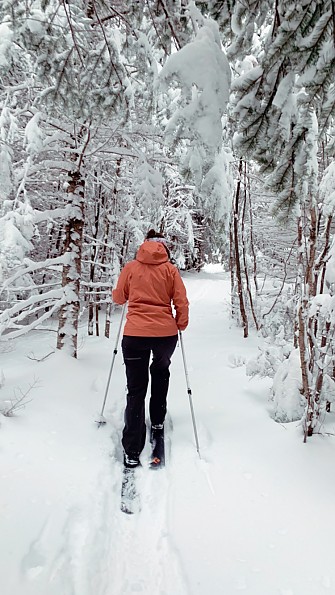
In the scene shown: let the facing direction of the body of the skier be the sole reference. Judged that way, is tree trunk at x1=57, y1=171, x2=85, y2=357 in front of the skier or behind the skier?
in front

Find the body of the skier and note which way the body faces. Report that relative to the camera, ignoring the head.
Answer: away from the camera

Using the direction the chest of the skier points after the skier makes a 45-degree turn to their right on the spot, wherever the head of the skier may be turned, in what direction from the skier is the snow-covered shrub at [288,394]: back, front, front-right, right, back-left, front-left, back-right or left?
front-right

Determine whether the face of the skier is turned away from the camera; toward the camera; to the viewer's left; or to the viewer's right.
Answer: away from the camera
